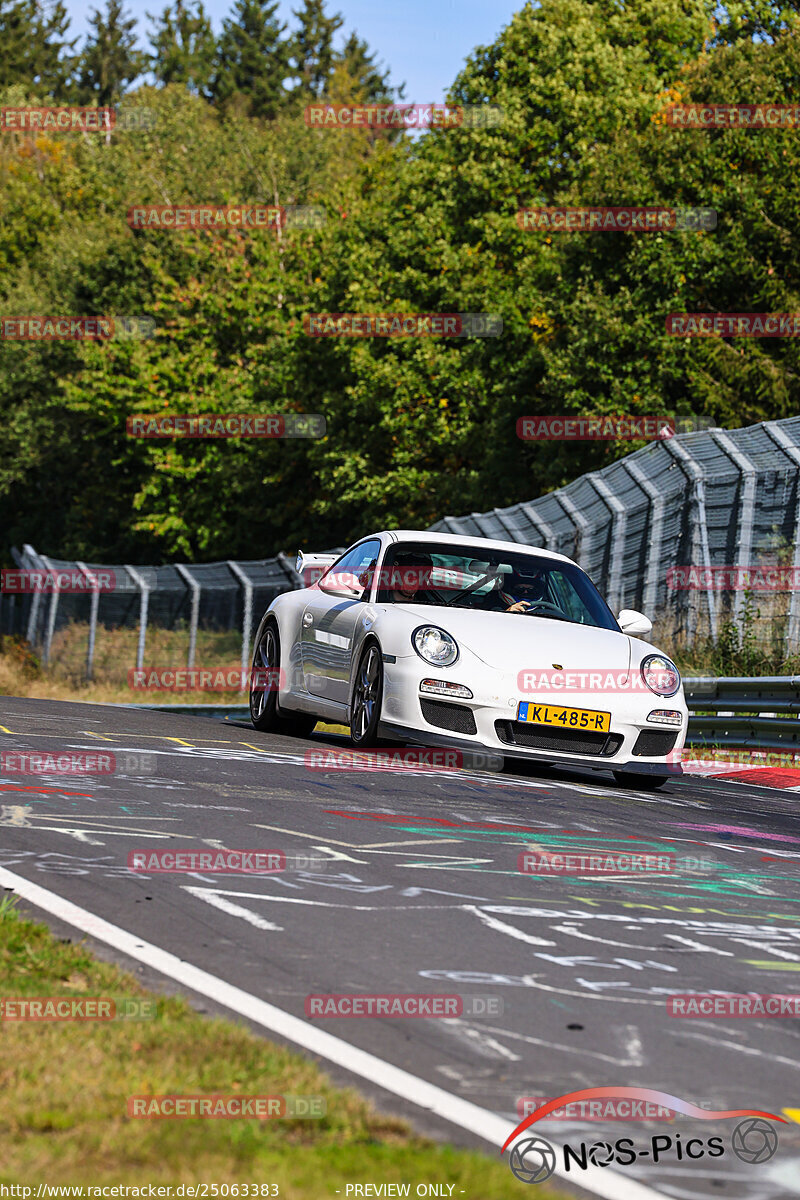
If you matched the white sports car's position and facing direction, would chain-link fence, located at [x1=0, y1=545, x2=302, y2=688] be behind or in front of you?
behind

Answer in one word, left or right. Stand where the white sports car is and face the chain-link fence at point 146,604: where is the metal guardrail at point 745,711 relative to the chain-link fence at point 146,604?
right

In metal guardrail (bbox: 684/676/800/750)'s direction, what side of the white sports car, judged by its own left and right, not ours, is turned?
left

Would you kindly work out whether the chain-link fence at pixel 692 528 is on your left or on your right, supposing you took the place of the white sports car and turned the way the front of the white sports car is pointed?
on your left

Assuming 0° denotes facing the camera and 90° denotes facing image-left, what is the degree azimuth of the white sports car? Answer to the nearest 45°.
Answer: approximately 315°
